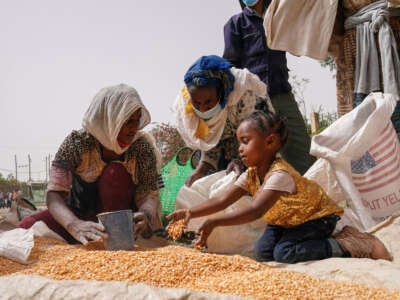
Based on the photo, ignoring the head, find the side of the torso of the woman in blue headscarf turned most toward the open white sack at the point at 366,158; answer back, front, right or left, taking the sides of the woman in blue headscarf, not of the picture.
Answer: left

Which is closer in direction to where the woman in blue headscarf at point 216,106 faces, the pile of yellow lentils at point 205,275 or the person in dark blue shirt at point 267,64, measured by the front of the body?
the pile of yellow lentils

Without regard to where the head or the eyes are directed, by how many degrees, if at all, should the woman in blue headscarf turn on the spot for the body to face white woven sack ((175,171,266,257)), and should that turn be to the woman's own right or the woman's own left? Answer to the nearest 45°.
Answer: approximately 45° to the woman's own left

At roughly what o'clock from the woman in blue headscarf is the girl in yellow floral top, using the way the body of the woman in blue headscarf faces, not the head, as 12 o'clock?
The girl in yellow floral top is roughly at 10 o'clock from the woman in blue headscarf.

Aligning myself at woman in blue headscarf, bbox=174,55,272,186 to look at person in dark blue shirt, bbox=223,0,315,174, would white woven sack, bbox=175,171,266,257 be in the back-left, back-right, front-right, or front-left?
back-right

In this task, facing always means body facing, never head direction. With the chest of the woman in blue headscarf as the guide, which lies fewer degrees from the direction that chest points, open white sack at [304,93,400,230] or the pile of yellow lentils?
the pile of yellow lentils

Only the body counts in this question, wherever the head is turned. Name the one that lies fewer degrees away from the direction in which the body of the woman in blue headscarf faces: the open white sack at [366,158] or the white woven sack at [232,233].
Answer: the white woven sack

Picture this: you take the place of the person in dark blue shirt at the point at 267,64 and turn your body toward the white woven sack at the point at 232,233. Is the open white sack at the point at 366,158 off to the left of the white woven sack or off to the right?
left

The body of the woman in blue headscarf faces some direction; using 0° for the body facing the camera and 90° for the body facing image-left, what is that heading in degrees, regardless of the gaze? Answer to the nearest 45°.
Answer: approximately 45°

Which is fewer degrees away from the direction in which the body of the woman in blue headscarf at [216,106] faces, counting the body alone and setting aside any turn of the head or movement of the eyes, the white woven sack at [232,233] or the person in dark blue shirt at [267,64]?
the white woven sack

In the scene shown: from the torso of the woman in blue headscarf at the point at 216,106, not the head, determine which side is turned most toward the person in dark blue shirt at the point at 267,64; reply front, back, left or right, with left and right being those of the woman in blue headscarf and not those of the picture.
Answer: back
